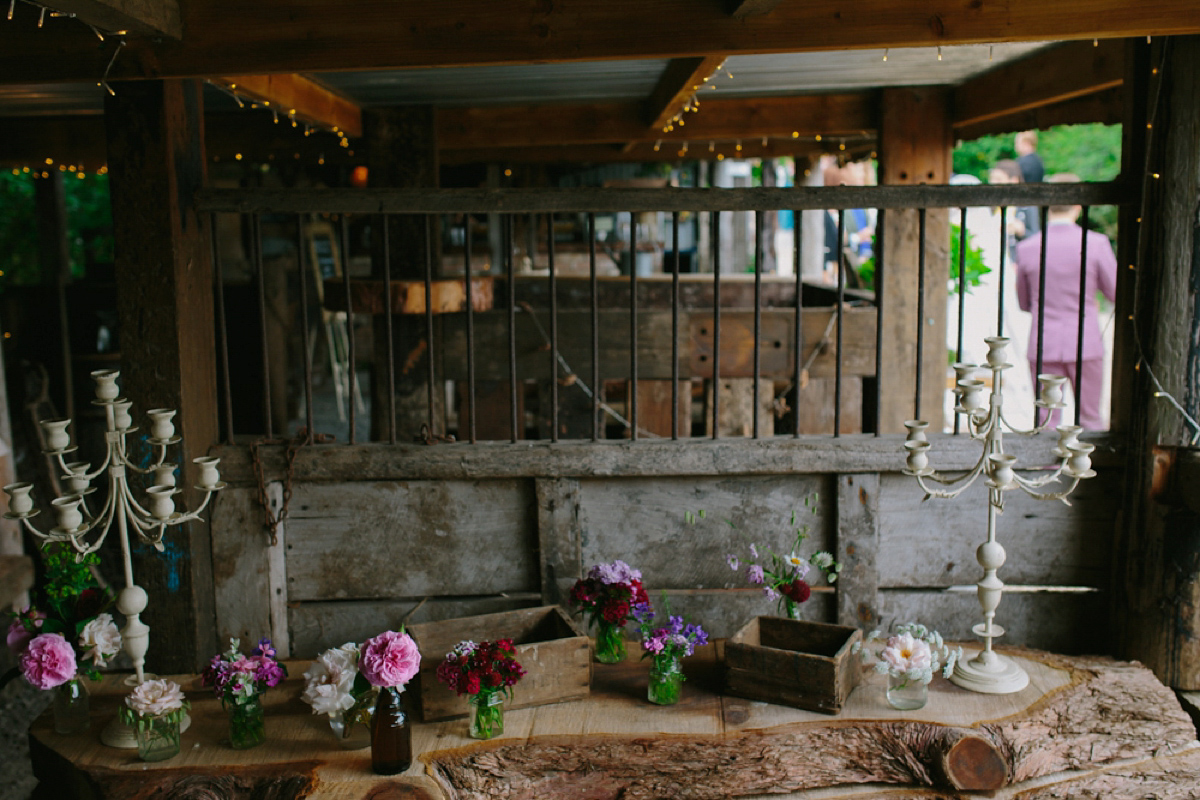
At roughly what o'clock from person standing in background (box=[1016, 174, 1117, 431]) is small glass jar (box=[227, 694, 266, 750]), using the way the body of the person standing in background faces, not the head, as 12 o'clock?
The small glass jar is roughly at 7 o'clock from the person standing in background.

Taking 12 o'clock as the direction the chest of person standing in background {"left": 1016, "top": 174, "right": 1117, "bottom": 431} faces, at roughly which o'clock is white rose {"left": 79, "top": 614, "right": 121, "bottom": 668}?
The white rose is roughly at 7 o'clock from the person standing in background.

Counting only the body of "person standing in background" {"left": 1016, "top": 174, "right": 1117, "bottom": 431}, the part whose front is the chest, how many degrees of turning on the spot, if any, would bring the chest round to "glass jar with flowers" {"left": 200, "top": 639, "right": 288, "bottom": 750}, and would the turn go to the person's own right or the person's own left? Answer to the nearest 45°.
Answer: approximately 135° to the person's own left

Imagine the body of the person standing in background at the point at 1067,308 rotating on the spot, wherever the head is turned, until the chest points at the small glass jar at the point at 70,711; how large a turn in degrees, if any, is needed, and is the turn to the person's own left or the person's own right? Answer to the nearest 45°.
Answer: approximately 135° to the person's own left

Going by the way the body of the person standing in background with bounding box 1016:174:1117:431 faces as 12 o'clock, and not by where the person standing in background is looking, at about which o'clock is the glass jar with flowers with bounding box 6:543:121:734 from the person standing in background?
The glass jar with flowers is roughly at 7 o'clock from the person standing in background.

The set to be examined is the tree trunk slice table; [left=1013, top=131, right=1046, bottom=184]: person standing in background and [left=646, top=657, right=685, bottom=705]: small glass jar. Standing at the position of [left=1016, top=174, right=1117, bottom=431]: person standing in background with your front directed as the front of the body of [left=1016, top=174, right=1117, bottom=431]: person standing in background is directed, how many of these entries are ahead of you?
1

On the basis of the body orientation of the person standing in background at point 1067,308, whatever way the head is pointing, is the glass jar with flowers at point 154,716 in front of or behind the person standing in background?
behind

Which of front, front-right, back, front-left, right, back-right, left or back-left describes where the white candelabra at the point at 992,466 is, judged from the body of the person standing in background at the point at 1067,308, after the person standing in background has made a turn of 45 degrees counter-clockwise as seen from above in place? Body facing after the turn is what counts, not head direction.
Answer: back-left

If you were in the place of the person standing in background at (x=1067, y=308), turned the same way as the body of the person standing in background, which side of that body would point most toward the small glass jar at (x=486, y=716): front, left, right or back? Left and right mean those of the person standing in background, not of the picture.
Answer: back

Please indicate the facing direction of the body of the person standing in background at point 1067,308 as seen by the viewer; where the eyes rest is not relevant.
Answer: away from the camera

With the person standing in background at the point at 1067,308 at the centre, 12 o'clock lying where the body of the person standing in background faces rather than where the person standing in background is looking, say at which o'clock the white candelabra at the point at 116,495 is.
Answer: The white candelabra is roughly at 7 o'clock from the person standing in background.

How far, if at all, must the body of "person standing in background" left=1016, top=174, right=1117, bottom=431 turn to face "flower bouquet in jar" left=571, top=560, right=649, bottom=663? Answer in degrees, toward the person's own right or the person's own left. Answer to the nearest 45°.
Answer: approximately 180°

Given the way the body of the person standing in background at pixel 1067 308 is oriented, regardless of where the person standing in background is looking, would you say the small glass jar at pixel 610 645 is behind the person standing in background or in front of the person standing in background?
behind

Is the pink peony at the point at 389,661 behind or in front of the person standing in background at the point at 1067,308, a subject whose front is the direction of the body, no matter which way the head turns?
behind

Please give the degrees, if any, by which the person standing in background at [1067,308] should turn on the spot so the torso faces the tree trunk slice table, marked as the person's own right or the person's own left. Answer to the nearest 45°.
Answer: approximately 180°
